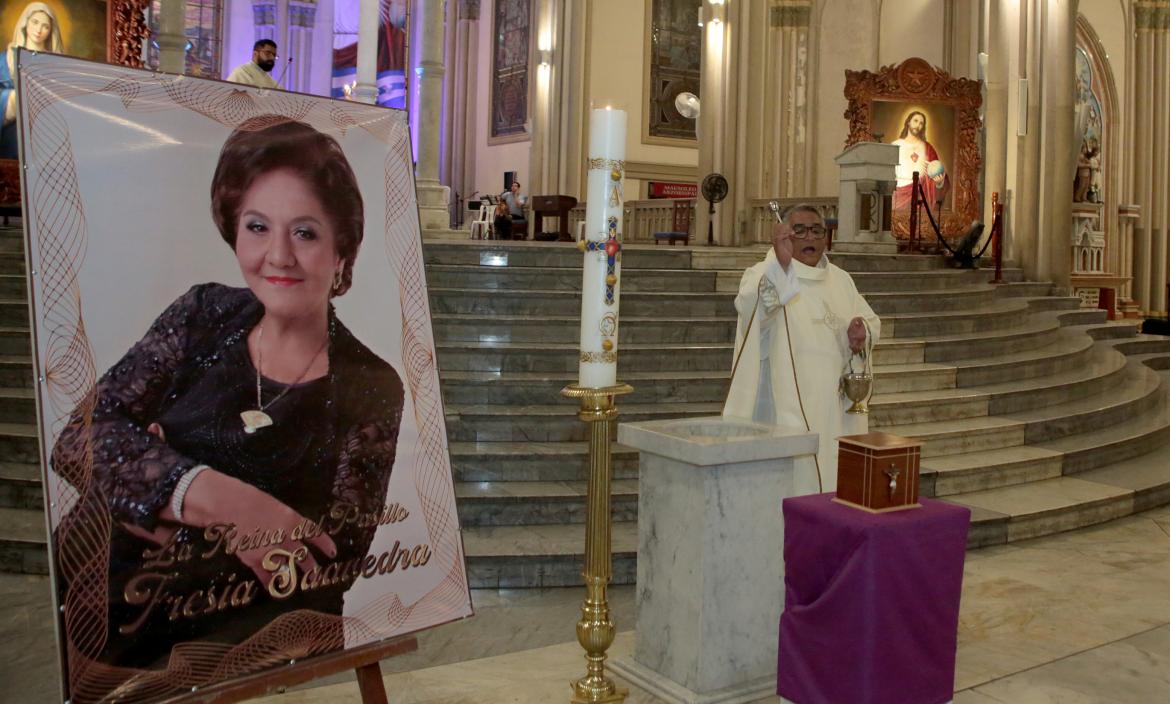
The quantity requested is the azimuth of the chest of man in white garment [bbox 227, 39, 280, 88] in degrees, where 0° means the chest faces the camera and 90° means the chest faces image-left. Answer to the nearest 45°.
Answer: approximately 315°

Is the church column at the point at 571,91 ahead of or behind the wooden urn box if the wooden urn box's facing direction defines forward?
behind

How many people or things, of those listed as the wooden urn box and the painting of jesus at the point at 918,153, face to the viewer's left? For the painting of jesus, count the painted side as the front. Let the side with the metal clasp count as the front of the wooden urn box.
0

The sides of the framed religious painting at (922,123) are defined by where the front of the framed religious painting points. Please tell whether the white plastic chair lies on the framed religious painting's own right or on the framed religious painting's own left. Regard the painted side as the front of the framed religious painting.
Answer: on the framed religious painting's own right

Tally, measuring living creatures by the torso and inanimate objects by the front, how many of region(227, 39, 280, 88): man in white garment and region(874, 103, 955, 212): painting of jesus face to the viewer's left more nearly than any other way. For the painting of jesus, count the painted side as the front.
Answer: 0

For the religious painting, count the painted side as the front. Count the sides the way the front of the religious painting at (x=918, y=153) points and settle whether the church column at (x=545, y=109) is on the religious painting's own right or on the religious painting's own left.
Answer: on the religious painting's own right

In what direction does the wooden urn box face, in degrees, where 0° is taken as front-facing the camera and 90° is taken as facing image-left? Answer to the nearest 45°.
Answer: approximately 315°

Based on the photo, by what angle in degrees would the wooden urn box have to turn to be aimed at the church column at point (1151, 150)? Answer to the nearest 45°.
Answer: approximately 135° to its left

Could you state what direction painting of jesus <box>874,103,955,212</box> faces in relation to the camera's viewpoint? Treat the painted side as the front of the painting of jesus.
facing the viewer

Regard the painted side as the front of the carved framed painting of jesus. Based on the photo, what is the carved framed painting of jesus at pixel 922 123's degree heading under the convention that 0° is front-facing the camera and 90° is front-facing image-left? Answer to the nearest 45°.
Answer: approximately 0°

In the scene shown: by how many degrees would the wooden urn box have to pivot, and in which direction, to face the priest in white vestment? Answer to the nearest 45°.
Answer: approximately 135° to its left
